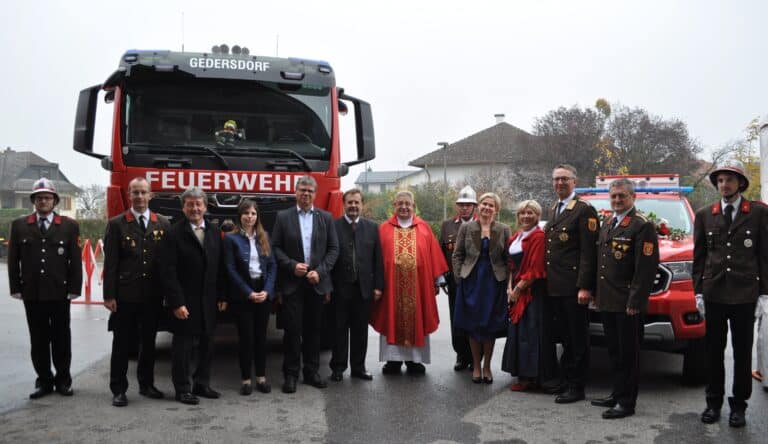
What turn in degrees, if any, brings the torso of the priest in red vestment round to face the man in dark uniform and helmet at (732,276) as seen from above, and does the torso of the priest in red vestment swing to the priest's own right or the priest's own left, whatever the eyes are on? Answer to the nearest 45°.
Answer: approximately 45° to the priest's own left

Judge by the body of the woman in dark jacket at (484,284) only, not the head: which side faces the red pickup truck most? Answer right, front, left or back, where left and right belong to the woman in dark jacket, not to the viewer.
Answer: left

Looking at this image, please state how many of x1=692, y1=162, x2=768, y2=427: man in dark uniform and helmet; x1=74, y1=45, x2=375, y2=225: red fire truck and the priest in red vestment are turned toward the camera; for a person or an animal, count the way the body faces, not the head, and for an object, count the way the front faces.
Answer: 3

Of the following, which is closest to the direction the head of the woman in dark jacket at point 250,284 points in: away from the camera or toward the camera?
toward the camera

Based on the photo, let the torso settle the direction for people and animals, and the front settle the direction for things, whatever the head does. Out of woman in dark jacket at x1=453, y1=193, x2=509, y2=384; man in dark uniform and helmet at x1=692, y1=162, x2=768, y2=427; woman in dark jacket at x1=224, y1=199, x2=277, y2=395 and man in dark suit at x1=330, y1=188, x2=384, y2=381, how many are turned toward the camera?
4

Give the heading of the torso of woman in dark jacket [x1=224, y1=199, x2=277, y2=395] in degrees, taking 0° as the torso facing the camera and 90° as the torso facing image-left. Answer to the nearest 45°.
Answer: approximately 0°

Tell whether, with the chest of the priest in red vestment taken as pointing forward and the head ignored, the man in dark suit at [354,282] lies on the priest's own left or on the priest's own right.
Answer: on the priest's own right

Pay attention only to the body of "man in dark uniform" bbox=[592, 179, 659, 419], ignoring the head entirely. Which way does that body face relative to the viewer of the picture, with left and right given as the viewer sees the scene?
facing the viewer and to the left of the viewer

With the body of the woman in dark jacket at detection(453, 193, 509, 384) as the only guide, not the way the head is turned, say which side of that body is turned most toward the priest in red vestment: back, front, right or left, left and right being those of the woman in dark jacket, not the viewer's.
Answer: right

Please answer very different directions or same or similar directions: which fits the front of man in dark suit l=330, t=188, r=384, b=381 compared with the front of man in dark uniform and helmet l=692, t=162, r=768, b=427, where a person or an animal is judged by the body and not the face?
same or similar directions

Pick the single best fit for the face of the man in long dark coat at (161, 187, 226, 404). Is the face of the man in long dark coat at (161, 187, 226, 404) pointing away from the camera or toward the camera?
toward the camera

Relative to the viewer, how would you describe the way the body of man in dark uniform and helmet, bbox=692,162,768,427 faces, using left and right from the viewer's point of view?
facing the viewer

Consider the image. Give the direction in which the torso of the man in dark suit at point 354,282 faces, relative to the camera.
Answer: toward the camera

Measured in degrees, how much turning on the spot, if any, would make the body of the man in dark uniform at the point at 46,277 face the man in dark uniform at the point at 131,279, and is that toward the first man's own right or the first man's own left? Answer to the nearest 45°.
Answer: approximately 45° to the first man's own left

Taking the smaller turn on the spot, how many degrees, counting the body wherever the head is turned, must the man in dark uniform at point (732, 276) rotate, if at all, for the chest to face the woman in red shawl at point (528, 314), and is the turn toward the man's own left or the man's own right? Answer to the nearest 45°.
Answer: approximately 90° to the man's own right

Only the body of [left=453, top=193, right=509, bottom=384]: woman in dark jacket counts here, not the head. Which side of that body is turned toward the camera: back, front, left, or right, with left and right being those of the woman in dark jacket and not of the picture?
front

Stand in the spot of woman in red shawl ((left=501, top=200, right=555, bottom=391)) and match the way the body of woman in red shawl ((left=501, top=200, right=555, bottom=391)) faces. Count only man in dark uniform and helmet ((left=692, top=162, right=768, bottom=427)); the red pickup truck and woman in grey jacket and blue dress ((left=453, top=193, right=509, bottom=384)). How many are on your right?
1

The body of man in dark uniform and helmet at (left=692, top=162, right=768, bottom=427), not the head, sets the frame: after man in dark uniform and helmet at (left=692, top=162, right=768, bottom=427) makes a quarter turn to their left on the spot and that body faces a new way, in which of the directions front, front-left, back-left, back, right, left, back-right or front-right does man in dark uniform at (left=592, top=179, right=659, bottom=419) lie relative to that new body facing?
back

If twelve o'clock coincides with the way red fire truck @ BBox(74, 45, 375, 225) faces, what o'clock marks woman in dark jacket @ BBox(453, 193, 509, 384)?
The woman in dark jacket is roughly at 10 o'clock from the red fire truck.
